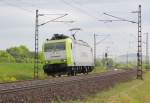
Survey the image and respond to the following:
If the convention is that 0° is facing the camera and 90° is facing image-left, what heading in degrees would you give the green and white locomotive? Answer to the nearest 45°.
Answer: approximately 45°
